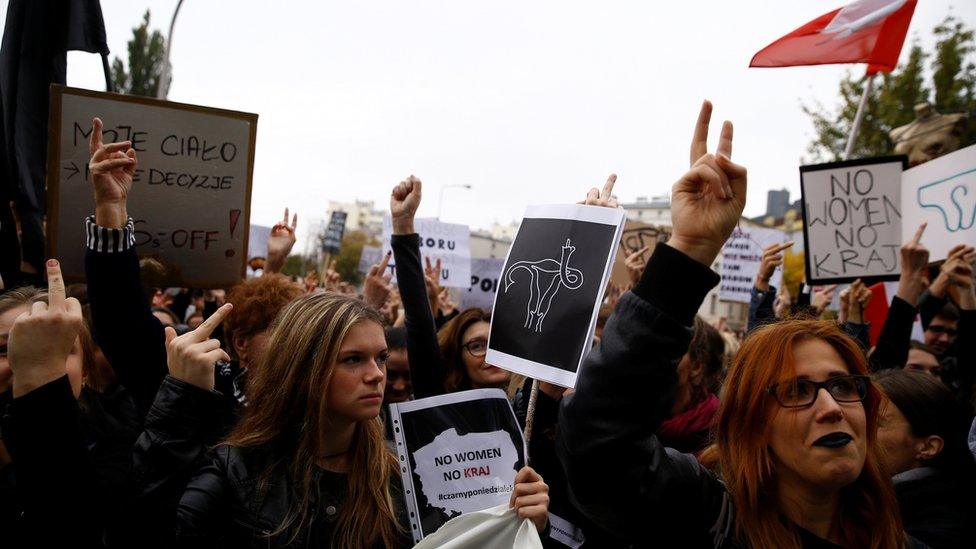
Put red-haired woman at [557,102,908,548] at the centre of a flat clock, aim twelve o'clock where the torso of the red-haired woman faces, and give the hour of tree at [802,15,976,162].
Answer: The tree is roughly at 8 o'clock from the red-haired woman.

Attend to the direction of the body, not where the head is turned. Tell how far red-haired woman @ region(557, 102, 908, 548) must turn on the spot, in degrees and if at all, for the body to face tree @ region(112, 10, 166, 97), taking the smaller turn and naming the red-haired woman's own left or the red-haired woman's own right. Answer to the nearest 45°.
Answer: approximately 180°

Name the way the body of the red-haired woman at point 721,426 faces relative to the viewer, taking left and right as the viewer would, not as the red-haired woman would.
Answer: facing the viewer and to the right of the viewer

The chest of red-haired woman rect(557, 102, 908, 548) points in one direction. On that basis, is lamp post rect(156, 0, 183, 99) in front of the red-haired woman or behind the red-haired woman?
behind

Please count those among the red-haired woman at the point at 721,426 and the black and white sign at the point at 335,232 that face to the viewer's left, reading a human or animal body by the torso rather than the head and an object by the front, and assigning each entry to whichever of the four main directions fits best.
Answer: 0

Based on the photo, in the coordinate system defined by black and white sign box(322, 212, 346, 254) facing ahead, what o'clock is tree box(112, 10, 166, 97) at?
The tree is roughly at 5 o'clock from the black and white sign.

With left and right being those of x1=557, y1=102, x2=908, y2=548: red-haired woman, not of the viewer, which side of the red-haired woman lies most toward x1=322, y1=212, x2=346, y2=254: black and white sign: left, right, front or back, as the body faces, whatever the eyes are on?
back

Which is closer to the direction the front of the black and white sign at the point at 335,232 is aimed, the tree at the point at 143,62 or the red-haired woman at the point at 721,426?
the red-haired woman

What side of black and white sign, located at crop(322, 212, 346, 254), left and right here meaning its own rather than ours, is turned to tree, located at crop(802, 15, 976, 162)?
left
